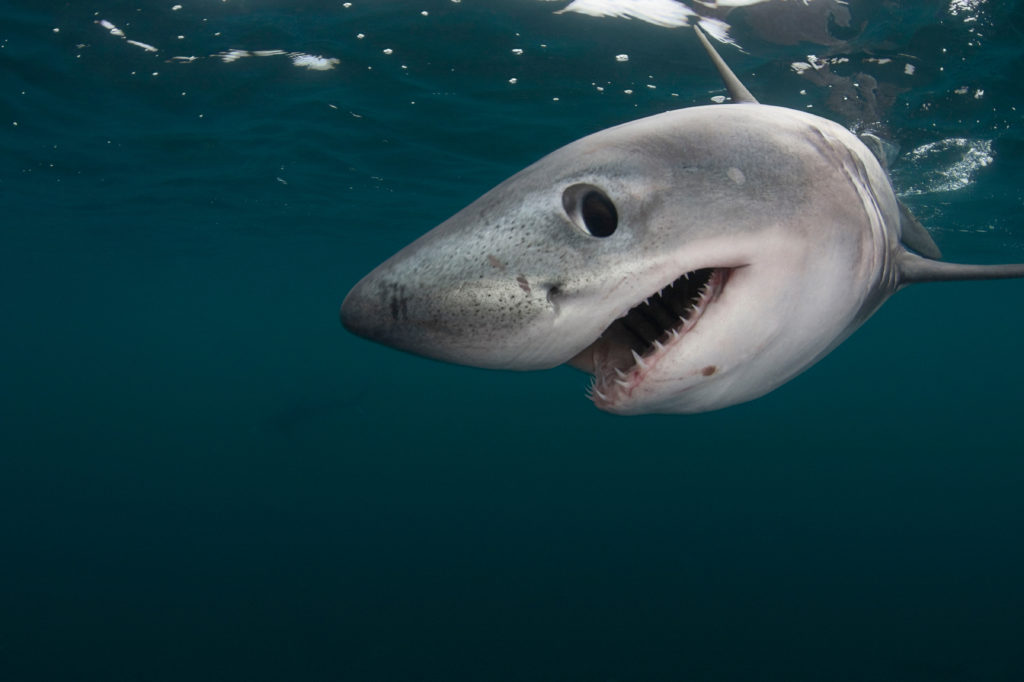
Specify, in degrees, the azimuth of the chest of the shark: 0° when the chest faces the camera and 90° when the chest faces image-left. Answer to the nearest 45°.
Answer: approximately 45°
